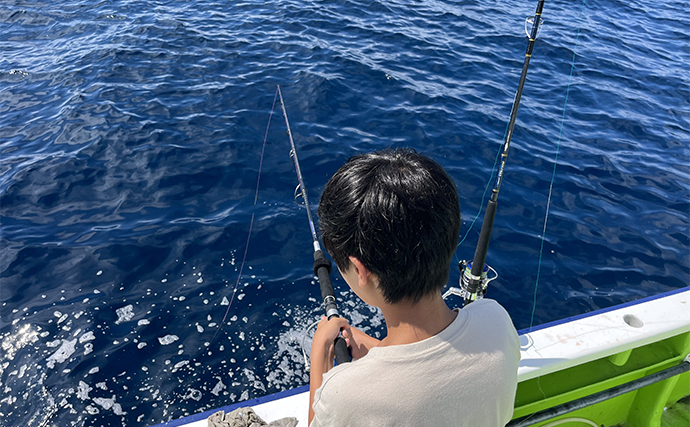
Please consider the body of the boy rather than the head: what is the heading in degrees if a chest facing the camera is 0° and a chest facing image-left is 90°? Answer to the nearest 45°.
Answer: approximately 135°

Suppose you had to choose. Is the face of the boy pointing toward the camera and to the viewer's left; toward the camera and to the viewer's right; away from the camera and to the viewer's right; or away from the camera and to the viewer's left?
away from the camera and to the viewer's left
